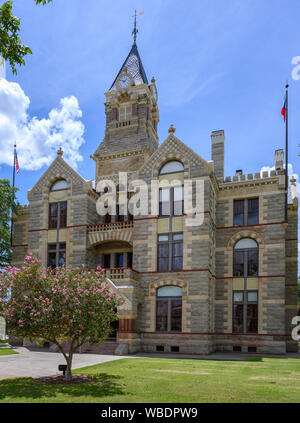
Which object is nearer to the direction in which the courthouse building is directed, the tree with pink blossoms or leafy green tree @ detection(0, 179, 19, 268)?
the tree with pink blossoms

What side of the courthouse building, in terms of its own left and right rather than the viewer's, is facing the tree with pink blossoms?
front

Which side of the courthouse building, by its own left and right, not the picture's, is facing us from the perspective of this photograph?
front
